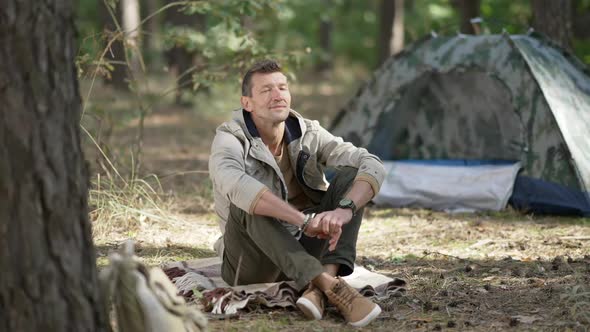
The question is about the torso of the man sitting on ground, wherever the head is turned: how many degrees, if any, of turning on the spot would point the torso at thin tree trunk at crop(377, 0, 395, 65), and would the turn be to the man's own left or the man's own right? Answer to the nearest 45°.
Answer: approximately 135° to the man's own left

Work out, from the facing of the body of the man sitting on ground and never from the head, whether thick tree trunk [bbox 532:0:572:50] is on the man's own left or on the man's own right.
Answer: on the man's own left

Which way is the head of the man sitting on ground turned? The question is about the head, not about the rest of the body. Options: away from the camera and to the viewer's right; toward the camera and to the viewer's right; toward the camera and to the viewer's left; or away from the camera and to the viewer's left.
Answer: toward the camera and to the viewer's right

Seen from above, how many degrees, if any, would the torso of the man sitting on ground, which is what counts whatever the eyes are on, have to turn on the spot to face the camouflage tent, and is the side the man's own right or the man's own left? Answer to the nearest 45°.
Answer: approximately 90° to the man's own left

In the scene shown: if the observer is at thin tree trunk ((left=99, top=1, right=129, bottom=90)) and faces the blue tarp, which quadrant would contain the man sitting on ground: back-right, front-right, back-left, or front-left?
front-right

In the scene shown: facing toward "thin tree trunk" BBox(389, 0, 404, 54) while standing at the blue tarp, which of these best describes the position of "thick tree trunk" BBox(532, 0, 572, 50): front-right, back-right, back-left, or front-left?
front-right

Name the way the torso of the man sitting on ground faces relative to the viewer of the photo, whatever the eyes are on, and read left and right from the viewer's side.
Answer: facing the viewer and to the right of the viewer

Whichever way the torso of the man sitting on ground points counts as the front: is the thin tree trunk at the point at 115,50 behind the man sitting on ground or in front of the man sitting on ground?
behind

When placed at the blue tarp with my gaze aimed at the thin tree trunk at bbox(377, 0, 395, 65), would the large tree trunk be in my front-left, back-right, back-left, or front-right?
back-left

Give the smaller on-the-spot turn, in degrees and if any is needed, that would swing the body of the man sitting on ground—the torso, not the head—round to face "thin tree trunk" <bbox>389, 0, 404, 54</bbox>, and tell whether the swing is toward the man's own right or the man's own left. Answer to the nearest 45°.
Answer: approximately 135° to the man's own left

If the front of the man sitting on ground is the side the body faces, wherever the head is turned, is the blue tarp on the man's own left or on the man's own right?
on the man's own left
